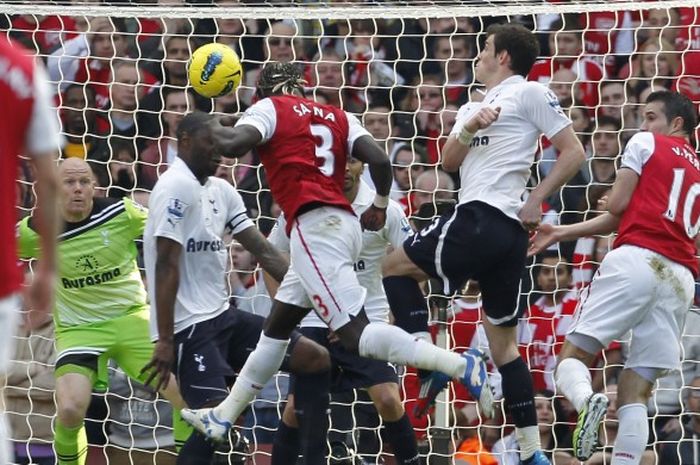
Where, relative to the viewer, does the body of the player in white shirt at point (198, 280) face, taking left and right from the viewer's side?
facing the viewer and to the right of the viewer

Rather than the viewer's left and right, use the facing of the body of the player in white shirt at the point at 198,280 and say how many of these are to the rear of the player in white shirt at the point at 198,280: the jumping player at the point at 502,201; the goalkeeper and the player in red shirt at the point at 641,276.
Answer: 1

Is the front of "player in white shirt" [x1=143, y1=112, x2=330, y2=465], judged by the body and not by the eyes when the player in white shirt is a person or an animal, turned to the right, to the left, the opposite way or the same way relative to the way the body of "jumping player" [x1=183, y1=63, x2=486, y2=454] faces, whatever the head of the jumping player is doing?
the opposite way

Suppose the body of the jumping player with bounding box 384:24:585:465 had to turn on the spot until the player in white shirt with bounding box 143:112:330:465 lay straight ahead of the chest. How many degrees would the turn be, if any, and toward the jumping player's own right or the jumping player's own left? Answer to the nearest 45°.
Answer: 0° — they already face them

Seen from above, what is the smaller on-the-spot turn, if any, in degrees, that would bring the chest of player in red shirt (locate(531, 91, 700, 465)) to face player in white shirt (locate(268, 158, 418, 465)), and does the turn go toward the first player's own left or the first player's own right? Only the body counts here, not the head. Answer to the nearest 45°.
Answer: approximately 45° to the first player's own left

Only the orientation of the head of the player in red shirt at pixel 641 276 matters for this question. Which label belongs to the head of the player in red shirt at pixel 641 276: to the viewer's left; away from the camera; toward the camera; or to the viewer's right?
to the viewer's left

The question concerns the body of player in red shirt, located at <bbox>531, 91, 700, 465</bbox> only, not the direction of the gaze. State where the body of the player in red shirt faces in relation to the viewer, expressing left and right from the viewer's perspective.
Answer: facing away from the viewer and to the left of the viewer

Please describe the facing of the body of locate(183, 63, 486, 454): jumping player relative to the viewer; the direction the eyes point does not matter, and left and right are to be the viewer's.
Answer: facing away from the viewer and to the left of the viewer
